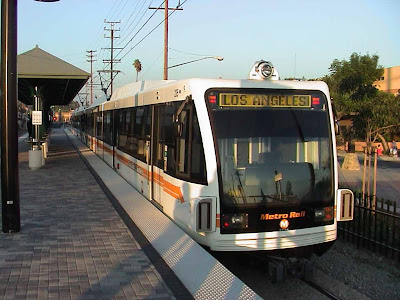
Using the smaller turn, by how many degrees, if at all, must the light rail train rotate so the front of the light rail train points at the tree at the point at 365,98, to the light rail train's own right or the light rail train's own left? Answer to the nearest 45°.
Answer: approximately 90° to the light rail train's own left

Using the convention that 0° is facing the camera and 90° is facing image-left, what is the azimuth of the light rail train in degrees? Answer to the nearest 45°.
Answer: approximately 315°

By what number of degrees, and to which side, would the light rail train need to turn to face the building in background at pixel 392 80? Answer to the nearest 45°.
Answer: approximately 90° to its left

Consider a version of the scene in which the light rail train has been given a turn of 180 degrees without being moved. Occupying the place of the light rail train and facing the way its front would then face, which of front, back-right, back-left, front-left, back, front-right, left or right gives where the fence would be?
right
